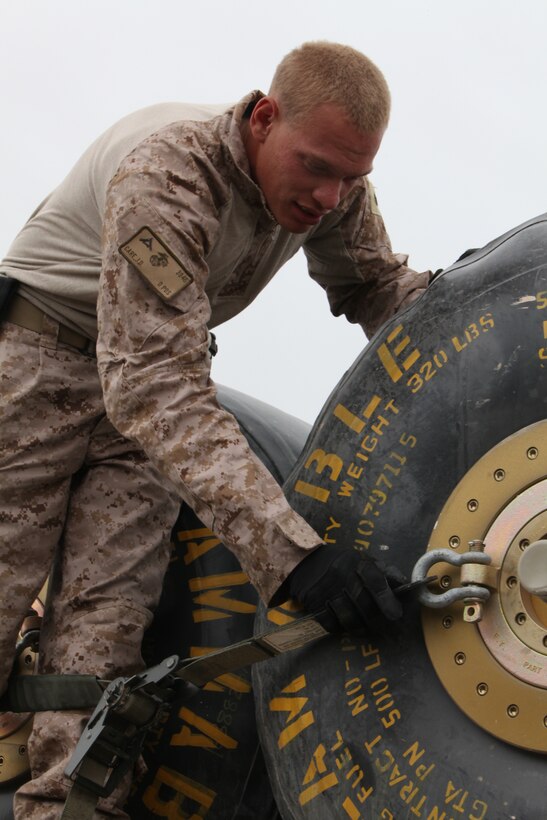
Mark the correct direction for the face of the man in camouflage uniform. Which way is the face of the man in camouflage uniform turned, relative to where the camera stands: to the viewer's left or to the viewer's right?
to the viewer's right

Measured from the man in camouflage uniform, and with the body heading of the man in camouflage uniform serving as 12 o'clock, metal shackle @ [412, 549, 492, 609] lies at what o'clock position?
The metal shackle is roughly at 12 o'clock from the man in camouflage uniform.

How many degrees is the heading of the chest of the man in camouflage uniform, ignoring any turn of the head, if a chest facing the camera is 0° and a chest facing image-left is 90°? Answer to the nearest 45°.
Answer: approximately 315°
